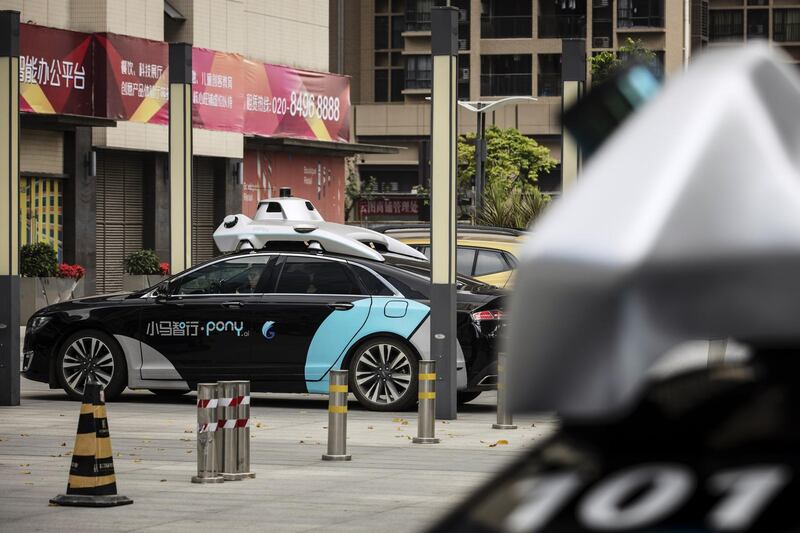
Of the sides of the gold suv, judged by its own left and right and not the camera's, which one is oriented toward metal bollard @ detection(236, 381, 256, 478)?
left

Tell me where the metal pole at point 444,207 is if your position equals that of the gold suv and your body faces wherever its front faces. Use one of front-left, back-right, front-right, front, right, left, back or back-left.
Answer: left

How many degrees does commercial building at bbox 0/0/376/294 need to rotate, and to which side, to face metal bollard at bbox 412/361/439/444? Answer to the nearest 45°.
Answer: approximately 45° to its right

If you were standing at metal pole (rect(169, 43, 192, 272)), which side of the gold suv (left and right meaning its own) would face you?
front

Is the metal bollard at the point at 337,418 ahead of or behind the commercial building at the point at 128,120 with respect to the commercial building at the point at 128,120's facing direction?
ahead

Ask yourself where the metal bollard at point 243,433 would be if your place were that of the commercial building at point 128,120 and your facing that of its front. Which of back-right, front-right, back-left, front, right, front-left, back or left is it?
front-right

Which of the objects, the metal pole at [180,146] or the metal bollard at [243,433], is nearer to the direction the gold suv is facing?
the metal pole

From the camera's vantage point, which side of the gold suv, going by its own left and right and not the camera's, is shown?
left

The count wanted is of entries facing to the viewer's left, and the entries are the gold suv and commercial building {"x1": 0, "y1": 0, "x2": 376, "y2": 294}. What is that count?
1
